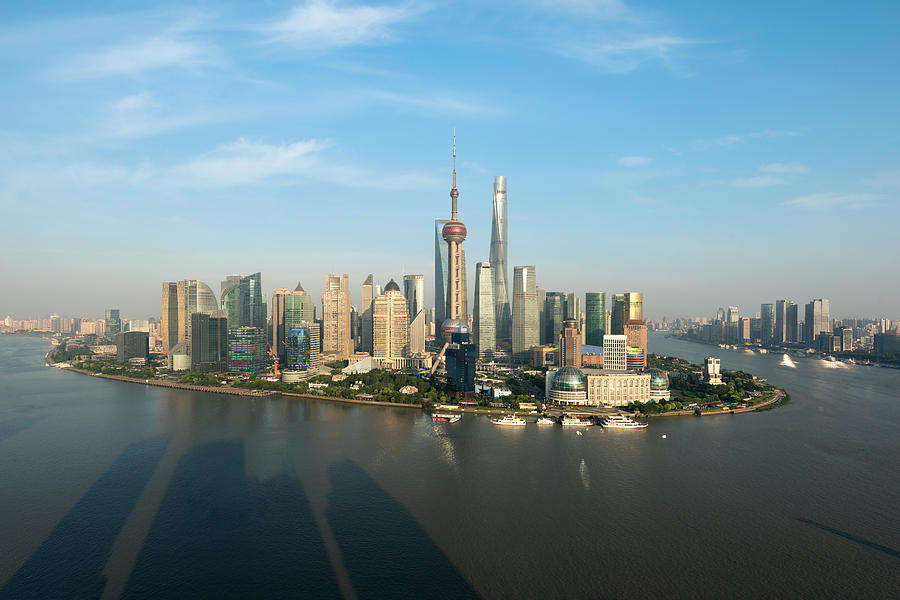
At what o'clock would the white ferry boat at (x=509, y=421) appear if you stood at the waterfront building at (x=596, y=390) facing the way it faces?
The white ferry boat is roughly at 1 o'clock from the waterfront building.

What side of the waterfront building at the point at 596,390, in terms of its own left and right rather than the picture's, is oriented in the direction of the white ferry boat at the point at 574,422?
front

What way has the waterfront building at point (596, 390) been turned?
toward the camera

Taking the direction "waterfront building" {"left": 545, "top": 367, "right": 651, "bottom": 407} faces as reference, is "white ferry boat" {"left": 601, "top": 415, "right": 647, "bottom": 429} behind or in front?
in front

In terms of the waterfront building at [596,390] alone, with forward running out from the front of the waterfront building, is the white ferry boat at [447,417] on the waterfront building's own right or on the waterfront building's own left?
on the waterfront building's own right

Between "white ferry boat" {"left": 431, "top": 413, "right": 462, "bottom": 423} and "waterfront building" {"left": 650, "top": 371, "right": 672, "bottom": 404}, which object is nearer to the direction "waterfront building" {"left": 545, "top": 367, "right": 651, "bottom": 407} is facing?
the white ferry boat
